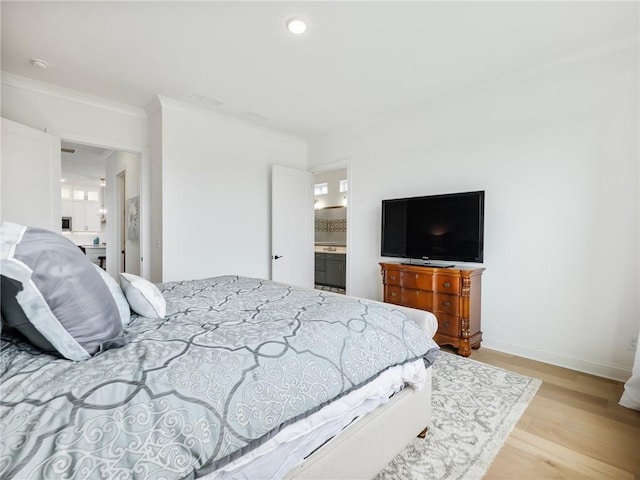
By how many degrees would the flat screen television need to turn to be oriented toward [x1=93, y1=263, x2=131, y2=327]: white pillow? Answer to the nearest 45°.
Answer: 0° — it already faces it

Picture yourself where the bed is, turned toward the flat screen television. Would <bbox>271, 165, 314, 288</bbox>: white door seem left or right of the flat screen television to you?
left

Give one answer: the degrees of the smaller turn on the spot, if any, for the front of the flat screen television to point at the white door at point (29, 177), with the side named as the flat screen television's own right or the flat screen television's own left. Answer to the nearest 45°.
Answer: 0° — it already faces it

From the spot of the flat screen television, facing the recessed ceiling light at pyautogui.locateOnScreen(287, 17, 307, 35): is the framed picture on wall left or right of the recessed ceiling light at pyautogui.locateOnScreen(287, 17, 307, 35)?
right

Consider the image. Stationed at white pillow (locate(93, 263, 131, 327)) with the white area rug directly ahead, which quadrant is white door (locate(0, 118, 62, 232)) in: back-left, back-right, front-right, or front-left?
back-left

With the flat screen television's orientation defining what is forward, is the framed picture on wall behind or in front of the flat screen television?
in front

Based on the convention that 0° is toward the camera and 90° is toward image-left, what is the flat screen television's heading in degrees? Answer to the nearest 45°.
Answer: approximately 45°

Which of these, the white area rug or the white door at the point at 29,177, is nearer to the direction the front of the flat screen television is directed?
the white door

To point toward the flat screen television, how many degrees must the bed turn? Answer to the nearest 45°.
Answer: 0° — it already faces it

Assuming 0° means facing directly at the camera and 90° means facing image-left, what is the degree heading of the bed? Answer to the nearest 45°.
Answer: approximately 225°
